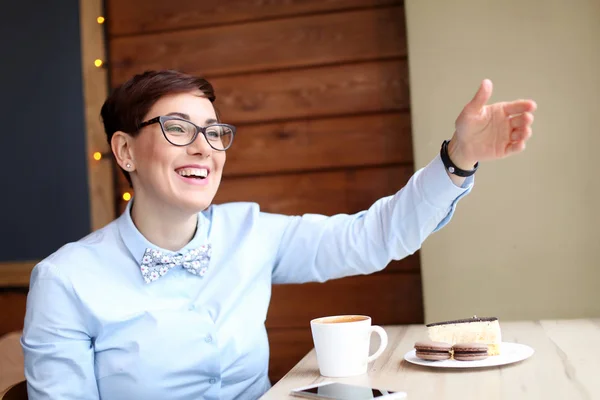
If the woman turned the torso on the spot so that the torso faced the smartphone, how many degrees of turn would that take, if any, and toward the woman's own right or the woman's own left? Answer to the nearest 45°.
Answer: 0° — they already face it

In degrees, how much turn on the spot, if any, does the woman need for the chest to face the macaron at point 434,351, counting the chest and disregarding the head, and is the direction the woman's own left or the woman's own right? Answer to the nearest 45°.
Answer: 0° — they already face it

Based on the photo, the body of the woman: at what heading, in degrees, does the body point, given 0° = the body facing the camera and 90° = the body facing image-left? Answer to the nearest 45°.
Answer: approximately 315°
